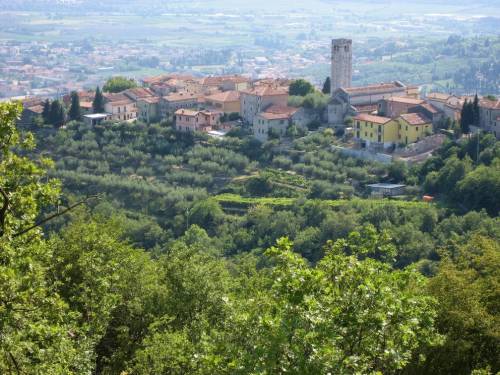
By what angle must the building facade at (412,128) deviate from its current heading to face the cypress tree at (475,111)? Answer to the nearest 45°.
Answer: approximately 135° to its left

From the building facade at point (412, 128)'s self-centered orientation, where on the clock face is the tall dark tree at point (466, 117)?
The tall dark tree is roughly at 8 o'clock from the building facade.
